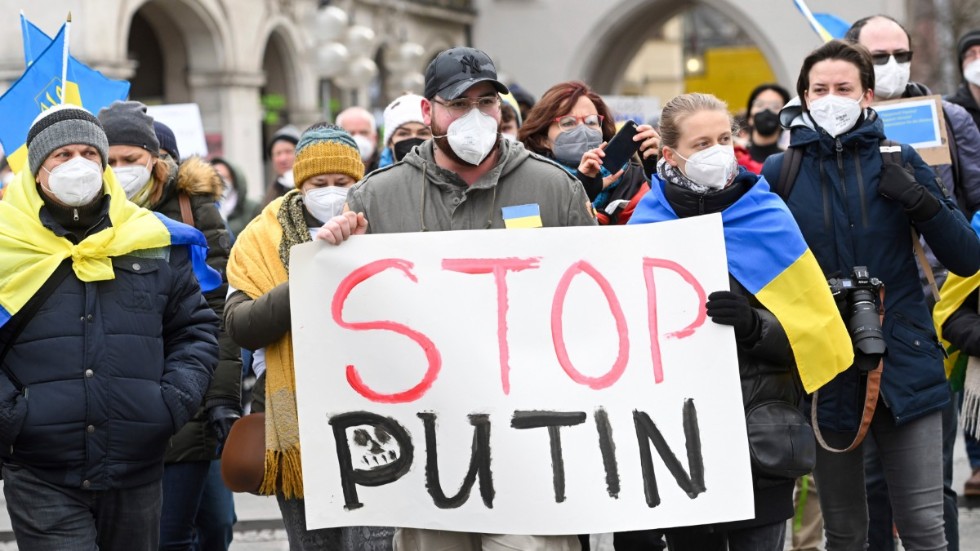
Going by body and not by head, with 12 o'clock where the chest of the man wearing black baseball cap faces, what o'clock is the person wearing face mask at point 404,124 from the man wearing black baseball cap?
The person wearing face mask is roughly at 6 o'clock from the man wearing black baseball cap.

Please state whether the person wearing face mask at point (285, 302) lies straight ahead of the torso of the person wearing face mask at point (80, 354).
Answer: no

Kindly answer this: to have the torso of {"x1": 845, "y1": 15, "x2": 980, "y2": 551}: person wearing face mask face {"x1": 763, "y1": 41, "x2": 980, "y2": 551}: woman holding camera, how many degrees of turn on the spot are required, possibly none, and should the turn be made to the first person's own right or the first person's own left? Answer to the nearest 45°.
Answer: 0° — they already face them

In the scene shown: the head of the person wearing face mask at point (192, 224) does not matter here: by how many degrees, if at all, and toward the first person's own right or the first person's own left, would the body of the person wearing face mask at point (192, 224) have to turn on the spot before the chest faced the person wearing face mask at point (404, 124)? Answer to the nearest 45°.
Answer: approximately 180°

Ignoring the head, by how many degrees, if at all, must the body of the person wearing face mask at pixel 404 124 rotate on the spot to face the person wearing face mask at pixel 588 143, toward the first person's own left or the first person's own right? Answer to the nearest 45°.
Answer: approximately 45° to the first person's own left

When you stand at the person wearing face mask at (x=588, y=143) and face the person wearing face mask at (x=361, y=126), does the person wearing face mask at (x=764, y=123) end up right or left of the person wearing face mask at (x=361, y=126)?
right

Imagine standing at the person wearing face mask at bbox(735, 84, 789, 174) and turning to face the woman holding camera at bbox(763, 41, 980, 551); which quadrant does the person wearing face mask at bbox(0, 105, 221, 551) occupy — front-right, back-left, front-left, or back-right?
front-right

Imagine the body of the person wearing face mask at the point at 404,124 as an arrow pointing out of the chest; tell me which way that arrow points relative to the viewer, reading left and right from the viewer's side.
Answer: facing the viewer

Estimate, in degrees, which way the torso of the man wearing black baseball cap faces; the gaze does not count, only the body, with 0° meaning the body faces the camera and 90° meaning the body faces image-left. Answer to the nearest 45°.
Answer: approximately 0°

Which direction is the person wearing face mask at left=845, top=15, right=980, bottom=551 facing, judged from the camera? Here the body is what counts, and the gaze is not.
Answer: toward the camera

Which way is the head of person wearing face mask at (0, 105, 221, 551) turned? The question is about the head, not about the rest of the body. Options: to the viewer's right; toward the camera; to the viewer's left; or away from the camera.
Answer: toward the camera

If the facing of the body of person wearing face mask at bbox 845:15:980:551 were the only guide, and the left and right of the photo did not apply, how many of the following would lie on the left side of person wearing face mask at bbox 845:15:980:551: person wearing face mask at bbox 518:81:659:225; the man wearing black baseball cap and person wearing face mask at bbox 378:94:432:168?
0

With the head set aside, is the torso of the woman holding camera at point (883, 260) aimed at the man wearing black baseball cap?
no

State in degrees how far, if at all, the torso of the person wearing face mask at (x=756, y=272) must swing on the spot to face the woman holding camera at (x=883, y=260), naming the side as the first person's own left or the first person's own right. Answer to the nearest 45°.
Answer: approximately 135° to the first person's own left

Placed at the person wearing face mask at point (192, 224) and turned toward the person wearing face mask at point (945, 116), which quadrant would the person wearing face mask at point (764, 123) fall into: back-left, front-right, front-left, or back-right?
front-left

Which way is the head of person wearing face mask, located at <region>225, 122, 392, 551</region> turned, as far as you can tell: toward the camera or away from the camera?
toward the camera

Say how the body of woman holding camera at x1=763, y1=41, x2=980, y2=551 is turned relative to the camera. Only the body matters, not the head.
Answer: toward the camera
